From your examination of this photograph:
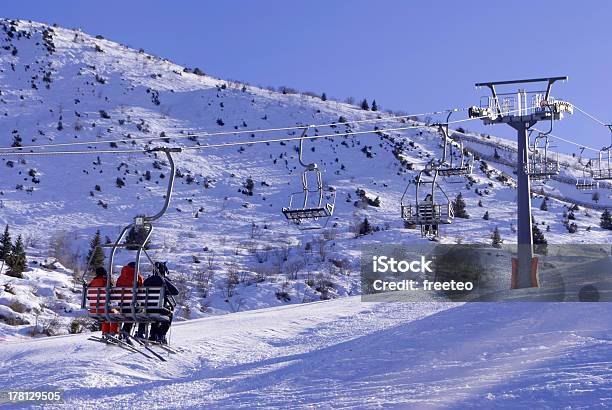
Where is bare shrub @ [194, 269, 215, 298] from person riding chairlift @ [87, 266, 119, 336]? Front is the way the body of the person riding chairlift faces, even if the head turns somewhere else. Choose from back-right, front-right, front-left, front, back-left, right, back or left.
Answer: front-left

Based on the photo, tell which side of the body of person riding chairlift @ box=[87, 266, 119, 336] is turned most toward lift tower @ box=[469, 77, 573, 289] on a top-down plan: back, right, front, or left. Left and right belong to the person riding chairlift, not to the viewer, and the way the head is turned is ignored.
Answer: front

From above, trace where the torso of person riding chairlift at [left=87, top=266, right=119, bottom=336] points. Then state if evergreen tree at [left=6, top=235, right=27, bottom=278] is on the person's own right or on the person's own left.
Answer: on the person's own left

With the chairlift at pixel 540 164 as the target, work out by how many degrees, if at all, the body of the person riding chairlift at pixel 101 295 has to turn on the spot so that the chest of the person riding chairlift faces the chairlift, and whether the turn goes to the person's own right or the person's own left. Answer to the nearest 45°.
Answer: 0° — they already face it

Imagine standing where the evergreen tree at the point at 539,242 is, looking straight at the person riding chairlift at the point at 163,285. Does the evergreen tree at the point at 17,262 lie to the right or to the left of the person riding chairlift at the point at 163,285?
right

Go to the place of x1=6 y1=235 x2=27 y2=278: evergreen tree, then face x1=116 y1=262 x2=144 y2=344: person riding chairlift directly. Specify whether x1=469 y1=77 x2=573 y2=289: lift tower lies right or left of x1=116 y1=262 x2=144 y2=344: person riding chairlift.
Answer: left

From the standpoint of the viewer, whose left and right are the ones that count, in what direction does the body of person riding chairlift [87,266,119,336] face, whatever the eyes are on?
facing away from the viewer and to the right of the viewer

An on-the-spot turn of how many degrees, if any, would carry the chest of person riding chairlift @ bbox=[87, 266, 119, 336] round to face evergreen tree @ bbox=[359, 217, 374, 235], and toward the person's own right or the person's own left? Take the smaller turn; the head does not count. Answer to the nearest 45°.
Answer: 0° — they already face it

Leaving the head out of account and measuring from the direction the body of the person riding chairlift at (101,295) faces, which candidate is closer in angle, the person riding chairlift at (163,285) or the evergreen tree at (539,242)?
the evergreen tree
